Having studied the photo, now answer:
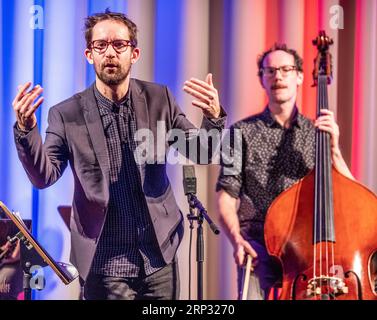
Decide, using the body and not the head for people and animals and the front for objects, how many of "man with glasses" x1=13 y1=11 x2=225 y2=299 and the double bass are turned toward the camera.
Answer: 2

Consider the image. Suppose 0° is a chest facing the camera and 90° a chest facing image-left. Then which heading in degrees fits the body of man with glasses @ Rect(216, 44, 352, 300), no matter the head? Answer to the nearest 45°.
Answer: approximately 0°

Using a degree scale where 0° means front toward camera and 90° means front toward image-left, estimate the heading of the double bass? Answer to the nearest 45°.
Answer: approximately 0°
